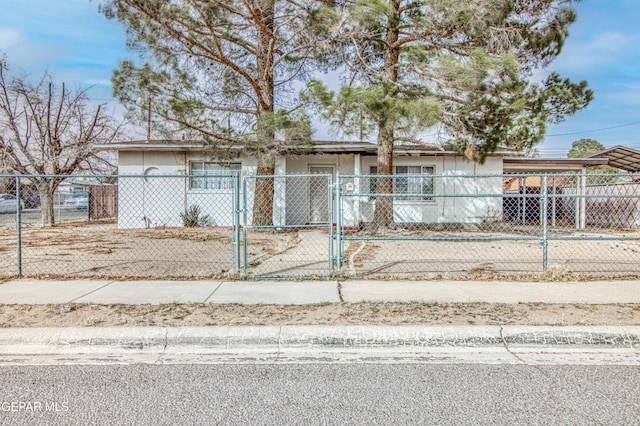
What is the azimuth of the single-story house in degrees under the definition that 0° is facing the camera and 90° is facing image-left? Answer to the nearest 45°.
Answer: approximately 0°
